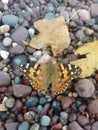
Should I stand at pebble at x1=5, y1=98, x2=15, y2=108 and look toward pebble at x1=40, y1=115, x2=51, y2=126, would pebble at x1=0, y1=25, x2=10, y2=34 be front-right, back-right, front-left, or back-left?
back-left

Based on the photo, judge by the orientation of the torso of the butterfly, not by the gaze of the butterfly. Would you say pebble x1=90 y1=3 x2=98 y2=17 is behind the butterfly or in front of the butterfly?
in front

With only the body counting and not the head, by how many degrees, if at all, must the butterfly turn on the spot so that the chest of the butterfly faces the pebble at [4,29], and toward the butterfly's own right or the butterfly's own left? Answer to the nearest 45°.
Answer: approximately 45° to the butterfly's own left

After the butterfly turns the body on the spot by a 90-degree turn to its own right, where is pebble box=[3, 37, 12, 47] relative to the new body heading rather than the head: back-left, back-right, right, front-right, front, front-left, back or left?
back-left

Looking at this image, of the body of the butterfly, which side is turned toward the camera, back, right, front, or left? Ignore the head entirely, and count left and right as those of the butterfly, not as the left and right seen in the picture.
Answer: back

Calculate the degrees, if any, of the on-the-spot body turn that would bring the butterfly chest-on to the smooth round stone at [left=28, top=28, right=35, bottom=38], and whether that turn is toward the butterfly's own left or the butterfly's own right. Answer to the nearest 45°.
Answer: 0° — it already faces it
